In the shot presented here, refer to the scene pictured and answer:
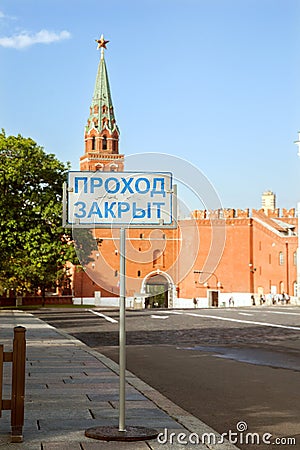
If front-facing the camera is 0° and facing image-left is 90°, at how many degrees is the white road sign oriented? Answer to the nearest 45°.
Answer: approximately 0°

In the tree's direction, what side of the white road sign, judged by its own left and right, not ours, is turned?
back
